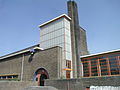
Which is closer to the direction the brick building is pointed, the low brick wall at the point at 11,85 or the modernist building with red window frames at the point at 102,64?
the low brick wall

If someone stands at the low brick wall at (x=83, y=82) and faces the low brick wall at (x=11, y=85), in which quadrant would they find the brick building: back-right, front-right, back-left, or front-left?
front-right

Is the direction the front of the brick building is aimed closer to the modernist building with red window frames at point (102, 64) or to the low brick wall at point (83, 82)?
the low brick wall

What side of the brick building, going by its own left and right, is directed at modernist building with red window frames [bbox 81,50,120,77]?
left

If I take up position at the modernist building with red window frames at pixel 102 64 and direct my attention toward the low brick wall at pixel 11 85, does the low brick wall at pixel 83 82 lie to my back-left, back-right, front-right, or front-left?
front-left

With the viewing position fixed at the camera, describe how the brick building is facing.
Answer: facing the viewer and to the left of the viewer

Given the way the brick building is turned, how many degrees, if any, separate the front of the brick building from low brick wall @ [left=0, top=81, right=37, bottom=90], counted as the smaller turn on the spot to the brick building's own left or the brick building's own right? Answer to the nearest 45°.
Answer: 0° — it already faces it

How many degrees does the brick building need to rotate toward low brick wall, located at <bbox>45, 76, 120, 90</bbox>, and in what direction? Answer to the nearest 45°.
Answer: approximately 45° to its left
